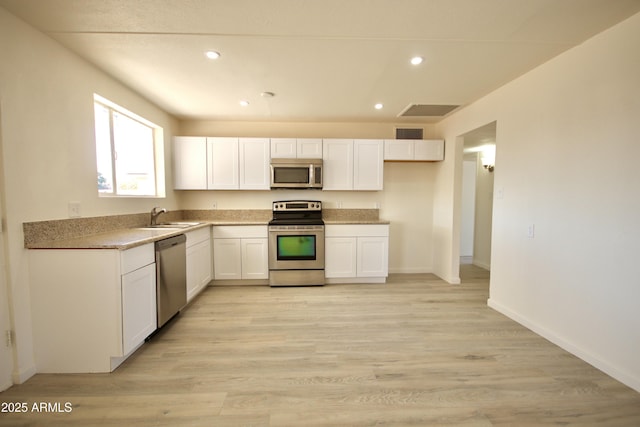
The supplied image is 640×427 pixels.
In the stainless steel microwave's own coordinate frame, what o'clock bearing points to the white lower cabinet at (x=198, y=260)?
The white lower cabinet is roughly at 2 o'clock from the stainless steel microwave.

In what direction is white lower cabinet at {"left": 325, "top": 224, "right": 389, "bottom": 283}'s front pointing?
toward the camera

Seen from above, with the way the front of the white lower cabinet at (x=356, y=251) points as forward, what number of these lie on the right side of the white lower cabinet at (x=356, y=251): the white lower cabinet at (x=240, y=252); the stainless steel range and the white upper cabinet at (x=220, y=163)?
3

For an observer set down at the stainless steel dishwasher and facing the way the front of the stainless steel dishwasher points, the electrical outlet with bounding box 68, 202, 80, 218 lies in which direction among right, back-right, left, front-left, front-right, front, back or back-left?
back-right

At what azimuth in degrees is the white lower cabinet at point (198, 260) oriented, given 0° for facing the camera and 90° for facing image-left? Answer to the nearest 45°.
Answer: approximately 315°

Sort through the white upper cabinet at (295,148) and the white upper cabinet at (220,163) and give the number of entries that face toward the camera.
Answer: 2

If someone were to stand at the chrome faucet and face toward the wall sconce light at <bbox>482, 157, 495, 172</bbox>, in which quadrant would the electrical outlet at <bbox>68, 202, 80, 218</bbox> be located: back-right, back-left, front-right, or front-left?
back-right

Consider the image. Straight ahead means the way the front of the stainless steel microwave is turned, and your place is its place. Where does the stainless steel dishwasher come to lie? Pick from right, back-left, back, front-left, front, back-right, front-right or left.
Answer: front-right

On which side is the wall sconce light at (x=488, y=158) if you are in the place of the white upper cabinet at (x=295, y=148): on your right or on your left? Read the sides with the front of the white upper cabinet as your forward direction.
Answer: on your left

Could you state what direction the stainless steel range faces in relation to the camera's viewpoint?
facing the viewer

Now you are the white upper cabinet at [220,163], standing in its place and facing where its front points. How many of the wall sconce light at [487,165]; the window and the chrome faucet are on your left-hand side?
1

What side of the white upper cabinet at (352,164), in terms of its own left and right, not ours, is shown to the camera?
front
